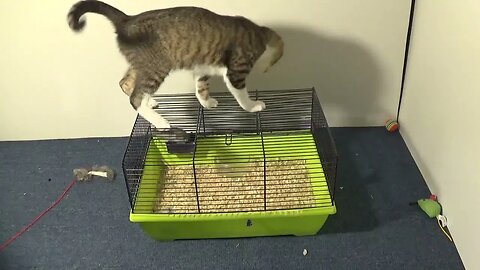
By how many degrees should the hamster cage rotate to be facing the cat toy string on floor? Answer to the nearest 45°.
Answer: approximately 90° to its right

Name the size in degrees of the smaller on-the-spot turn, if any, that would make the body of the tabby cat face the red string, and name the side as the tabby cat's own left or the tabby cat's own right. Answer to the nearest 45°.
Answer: approximately 180°

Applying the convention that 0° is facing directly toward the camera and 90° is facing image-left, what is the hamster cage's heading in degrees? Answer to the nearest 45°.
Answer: approximately 0°

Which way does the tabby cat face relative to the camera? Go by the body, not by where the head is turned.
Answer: to the viewer's right

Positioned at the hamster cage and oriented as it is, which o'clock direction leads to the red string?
The red string is roughly at 3 o'clock from the hamster cage.
